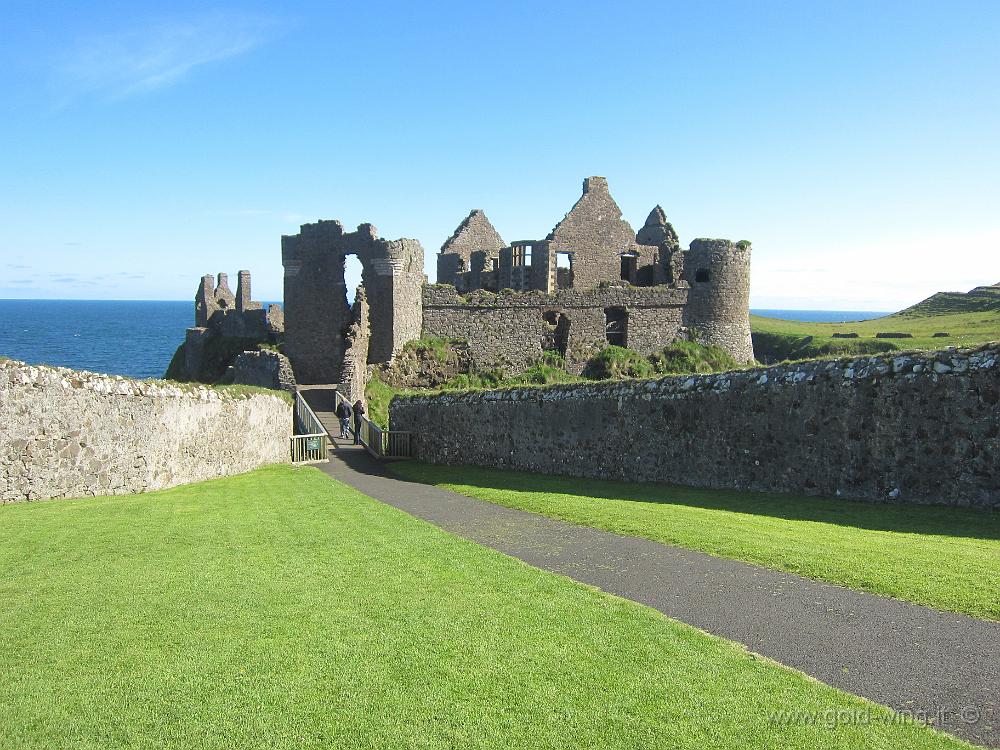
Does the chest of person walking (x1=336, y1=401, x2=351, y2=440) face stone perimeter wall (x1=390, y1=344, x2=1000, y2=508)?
no
